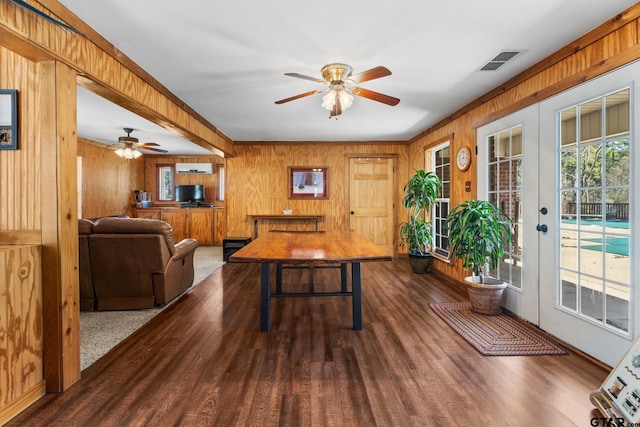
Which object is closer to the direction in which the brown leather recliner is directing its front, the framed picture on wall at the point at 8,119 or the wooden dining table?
the wooden dining table

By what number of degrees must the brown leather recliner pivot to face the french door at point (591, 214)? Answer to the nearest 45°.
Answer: approximately 90° to its right

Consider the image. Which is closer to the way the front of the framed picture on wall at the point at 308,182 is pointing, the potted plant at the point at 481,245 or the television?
the potted plant

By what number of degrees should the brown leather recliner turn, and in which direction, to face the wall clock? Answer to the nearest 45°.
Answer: approximately 45° to its right

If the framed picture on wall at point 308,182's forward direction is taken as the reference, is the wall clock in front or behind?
in front

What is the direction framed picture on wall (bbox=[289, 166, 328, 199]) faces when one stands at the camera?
facing the viewer

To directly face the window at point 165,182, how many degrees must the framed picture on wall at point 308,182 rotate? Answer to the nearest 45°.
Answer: approximately 135° to its right

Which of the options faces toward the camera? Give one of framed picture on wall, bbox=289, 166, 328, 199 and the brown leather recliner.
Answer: the framed picture on wall

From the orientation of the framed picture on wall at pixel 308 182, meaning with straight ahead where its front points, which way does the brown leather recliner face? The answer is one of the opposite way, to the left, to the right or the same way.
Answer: the opposite way

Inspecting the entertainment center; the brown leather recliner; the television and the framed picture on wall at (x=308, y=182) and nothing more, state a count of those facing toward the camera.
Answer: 3

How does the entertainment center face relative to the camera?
toward the camera

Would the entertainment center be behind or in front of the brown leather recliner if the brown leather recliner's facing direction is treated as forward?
in front

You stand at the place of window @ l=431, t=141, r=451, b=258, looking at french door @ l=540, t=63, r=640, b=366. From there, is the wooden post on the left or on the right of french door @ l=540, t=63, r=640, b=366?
right

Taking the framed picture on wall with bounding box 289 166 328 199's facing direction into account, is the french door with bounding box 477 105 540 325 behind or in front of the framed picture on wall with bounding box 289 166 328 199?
in front

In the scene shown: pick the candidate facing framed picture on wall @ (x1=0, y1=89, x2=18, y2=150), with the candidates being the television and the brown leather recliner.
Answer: the television

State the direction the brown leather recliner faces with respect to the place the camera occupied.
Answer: facing away from the viewer and to the right of the viewer

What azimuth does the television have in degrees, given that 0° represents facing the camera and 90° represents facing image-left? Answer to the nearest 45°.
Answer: approximately 0°

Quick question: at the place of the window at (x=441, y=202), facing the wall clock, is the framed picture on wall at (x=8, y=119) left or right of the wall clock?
right

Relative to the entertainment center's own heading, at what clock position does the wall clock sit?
The wall clock is roughly at 11 o'clock from the entertainment center.
